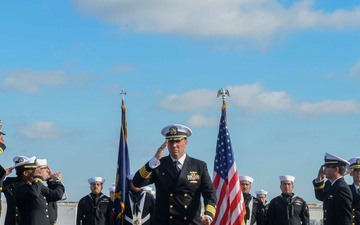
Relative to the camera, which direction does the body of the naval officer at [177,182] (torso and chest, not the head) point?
toward the camera

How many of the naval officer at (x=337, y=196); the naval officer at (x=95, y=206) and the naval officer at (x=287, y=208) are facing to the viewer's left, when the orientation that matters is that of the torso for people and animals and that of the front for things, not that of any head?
1

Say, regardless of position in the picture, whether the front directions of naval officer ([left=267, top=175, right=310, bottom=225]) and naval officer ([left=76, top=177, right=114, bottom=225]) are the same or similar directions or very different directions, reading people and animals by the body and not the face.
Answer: same or similar directions

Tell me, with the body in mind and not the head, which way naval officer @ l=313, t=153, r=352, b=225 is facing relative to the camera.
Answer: to the viewer's left

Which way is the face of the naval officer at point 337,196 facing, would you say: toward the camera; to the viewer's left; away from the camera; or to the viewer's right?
to the viewer's left

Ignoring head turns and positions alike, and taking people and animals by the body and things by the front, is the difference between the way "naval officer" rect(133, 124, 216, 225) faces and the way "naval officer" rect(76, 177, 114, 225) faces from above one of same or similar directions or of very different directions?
same or similar directions

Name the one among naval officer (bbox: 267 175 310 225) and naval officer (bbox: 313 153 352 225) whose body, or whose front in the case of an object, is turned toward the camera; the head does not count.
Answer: naval officer (bbox: 267 175 310 225)

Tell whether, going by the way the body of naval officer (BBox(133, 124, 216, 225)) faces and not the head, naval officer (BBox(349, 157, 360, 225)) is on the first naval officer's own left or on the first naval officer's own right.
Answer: on the first naval officer's own left

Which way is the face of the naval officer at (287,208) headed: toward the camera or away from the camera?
toward the camera

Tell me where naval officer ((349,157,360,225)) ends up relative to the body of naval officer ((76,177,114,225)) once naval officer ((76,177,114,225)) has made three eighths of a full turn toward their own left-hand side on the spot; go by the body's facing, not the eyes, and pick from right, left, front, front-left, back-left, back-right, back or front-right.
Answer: right

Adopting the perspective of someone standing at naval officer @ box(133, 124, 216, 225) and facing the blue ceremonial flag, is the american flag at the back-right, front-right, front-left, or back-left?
front-right

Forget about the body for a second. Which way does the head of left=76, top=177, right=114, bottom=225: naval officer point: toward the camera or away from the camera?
toward the camera

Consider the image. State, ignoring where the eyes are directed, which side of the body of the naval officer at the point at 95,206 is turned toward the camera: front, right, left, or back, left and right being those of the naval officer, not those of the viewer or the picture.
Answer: front

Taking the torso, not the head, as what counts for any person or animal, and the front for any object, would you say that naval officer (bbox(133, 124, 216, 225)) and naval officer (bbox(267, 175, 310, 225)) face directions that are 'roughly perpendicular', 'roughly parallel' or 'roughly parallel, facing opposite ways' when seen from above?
roughly parallel
